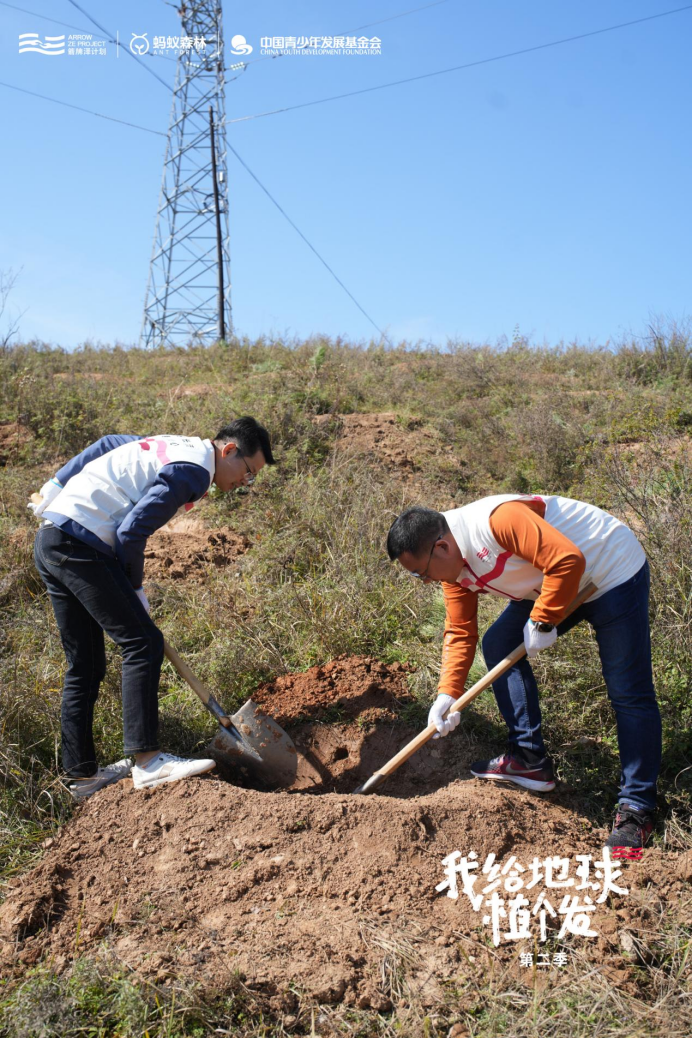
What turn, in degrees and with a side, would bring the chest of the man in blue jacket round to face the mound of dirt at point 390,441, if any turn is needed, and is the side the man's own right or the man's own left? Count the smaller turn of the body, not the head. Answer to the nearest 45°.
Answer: approximately 45° to the man's own left

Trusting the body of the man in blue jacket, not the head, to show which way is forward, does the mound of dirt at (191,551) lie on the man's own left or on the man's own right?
on the man's own left

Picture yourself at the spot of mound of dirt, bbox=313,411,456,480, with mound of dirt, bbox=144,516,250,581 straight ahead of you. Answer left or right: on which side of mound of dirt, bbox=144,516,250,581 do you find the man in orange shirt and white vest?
left

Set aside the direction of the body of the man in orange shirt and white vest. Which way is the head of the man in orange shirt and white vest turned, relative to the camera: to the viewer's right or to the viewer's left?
to the viewer's left

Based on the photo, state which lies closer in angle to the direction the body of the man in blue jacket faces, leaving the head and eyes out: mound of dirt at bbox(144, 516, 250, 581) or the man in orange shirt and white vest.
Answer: the man in orange shirt and white vest

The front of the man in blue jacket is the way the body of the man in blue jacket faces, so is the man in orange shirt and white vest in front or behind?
in front

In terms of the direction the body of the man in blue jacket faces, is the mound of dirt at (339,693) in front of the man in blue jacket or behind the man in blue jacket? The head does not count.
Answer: in front

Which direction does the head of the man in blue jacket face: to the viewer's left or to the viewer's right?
to the viewer's right

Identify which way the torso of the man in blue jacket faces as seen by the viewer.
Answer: to the viewer's right
